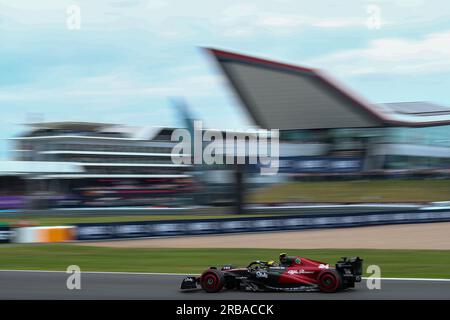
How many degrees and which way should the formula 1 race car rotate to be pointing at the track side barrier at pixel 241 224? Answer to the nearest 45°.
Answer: approximately 90° to its right

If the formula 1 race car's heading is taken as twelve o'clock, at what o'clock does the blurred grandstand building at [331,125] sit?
The blurred grandstand building is roughly at 3 o'clock from the formula 1 race car.

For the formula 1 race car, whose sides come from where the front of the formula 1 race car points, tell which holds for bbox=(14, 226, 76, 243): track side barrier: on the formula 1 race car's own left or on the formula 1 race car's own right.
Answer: on the formula 1 race car's own right

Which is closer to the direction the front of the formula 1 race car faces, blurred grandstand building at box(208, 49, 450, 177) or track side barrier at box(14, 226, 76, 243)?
the track side barrier

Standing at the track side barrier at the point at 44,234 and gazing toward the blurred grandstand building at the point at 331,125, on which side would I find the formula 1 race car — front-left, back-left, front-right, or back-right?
back-right

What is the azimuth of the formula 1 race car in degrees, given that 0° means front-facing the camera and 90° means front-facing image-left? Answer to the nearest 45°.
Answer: approximately 90°

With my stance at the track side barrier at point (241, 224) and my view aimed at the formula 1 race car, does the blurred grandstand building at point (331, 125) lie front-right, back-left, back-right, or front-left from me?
back-left
